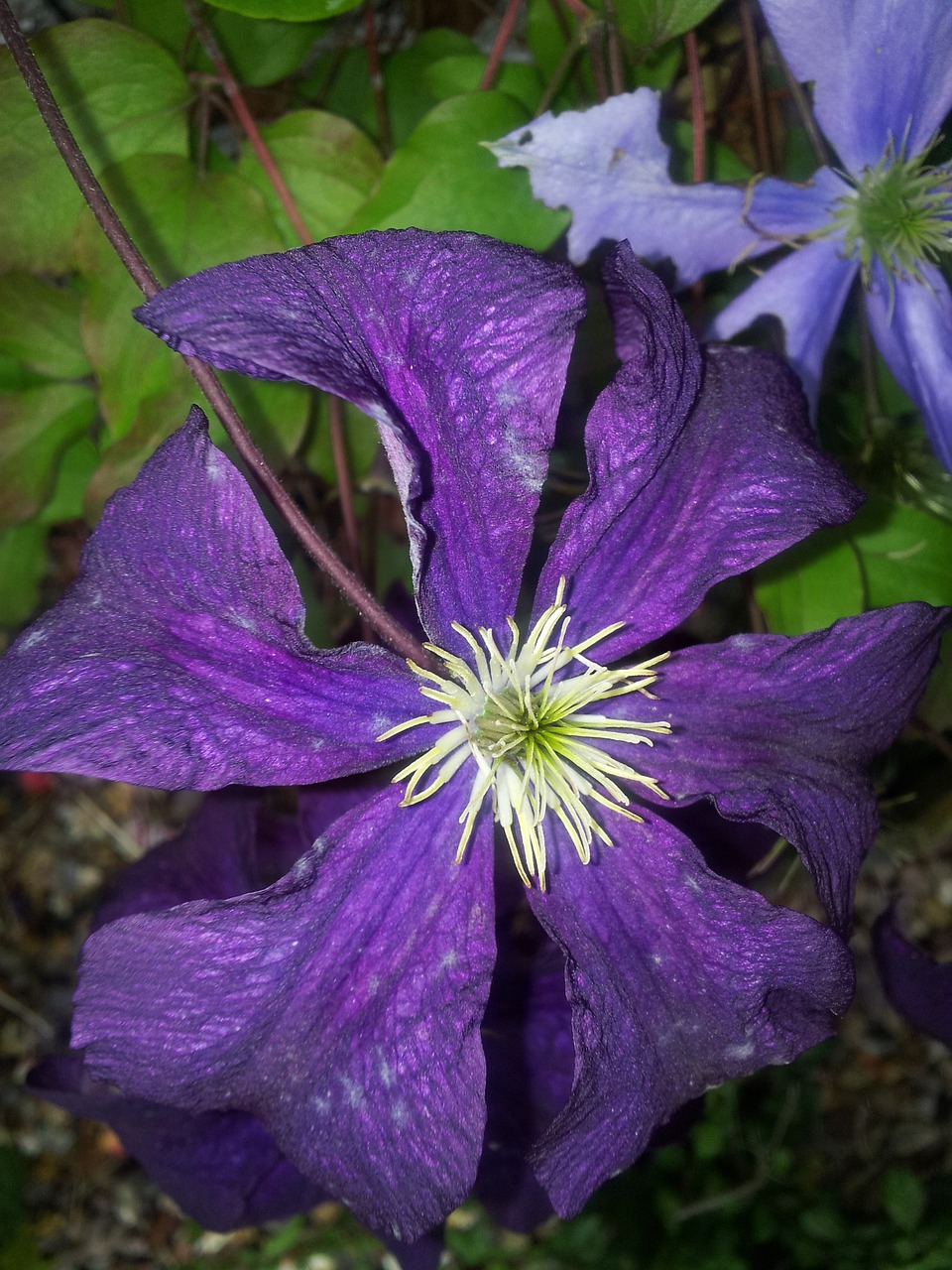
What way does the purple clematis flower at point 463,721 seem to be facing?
toward the camera

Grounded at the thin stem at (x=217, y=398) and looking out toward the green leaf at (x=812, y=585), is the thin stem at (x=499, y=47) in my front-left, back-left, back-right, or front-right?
front-left
